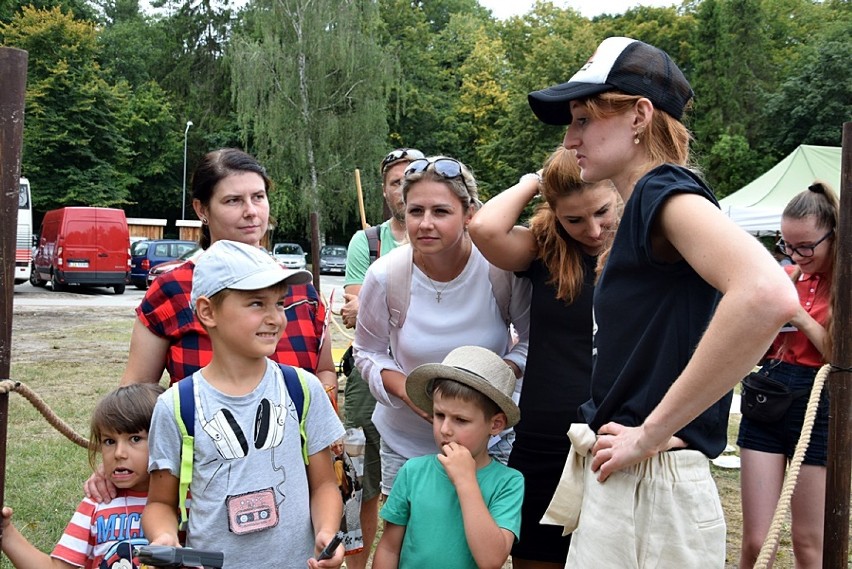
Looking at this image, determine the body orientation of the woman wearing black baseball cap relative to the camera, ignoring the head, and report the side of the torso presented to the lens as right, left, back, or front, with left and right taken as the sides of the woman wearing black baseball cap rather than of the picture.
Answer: left

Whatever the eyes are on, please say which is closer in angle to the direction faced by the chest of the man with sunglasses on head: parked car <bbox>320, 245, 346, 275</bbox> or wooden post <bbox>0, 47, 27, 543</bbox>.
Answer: the wooden post

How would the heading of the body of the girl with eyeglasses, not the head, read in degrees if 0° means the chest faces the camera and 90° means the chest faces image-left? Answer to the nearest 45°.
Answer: approximately 45°

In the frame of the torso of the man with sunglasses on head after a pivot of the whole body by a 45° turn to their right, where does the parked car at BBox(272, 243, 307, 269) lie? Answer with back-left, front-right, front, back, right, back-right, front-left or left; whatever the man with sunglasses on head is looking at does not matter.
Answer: back

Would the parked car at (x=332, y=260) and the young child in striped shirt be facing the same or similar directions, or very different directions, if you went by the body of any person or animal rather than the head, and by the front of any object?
same or similar directions

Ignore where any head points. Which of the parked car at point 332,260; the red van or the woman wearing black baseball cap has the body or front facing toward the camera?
the parked car

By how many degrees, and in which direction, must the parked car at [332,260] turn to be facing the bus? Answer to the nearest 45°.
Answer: approximately 45° to its right

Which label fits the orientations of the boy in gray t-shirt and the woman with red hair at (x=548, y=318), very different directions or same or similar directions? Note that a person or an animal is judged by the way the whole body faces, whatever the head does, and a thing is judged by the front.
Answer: same or similar directions

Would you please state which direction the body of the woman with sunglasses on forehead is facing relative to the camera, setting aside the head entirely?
toward the camera

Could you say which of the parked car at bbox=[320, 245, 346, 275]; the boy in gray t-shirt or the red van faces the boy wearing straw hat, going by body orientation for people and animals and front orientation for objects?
the parked car

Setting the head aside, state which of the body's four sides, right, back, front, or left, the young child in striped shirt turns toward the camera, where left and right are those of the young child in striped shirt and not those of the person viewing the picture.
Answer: front

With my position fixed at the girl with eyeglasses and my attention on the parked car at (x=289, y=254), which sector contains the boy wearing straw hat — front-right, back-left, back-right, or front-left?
back-left

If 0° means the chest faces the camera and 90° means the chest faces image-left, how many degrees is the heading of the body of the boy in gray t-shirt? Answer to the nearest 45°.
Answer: approximately 0°

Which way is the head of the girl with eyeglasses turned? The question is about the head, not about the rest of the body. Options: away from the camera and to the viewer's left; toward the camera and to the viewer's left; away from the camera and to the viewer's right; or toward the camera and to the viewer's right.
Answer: toward the camera and to the viewer's left

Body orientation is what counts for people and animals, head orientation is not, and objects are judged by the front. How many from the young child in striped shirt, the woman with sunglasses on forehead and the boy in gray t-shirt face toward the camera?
3

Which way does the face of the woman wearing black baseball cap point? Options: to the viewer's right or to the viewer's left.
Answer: to the viewer's left

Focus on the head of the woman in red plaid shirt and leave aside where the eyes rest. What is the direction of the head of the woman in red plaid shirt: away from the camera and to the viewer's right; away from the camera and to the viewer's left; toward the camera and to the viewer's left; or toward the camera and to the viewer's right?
toward the camera and to the viewer's right
